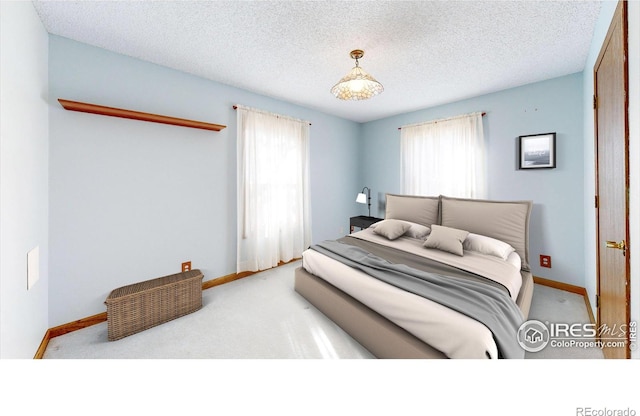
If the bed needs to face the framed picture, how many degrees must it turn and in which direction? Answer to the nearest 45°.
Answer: approximately 180°

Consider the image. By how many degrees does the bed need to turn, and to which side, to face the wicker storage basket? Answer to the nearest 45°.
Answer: approximately 45° to its right

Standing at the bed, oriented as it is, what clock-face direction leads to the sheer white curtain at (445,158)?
The sheer white curtain is roughly at 5 o'clock from the bed.

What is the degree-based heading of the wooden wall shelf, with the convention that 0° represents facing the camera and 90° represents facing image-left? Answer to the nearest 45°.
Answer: approximately 315°
